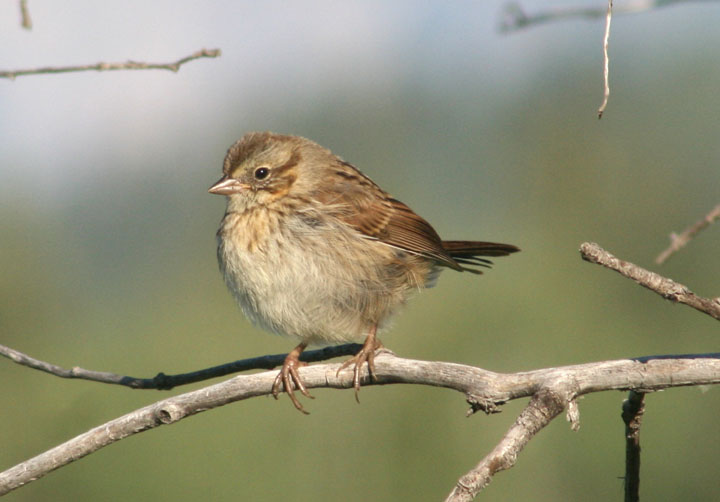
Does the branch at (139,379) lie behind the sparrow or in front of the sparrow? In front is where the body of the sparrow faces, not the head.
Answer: in front

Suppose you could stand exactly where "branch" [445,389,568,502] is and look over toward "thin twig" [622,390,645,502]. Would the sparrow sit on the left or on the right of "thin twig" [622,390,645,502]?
left

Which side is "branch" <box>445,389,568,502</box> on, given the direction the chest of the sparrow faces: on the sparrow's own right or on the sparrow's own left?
on the sparrow's own left

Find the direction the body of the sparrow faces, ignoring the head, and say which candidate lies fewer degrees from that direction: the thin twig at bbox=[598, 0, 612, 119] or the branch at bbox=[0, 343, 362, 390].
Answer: the branch

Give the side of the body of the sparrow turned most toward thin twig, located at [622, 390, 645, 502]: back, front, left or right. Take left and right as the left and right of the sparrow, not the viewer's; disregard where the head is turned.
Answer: back

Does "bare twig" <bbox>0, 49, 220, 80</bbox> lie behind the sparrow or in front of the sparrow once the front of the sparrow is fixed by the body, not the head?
in front

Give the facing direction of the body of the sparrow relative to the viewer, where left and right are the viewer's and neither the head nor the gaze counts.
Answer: facing the viewer and to the left of the viewer
